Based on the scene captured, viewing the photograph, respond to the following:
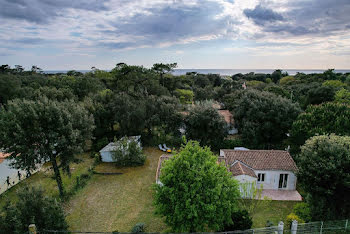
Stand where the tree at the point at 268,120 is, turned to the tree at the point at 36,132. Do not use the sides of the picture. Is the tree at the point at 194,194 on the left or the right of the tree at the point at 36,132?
left

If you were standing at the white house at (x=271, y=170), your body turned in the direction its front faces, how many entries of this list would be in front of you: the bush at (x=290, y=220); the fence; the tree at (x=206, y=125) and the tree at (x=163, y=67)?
2

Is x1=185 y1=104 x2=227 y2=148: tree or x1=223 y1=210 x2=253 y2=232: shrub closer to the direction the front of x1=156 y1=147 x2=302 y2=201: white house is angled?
the shrub

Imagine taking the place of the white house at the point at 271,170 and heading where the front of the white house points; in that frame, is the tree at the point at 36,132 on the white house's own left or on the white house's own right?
on the white house's own right

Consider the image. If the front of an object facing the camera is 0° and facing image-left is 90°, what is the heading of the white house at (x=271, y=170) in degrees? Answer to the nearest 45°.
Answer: approximately 0°

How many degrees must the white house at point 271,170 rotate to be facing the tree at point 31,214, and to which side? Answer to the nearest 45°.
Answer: approximately 45° to its right

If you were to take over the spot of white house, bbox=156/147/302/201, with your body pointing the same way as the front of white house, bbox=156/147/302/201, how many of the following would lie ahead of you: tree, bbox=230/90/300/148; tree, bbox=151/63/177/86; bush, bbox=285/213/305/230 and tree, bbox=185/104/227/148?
1

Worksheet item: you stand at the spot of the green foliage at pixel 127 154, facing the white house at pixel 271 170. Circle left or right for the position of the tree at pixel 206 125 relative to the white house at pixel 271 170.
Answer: left

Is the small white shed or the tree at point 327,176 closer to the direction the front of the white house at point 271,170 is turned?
the tree

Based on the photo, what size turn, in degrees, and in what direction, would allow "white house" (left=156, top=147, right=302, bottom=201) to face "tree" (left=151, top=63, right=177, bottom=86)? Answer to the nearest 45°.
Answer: approximately 135° to its right

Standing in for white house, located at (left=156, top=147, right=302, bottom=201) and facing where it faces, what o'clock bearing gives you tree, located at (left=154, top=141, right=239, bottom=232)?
The tree is roughly at 1 o'clock from the white house.

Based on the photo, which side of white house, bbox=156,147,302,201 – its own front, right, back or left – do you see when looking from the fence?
front

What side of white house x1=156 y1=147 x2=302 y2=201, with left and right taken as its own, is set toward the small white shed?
right

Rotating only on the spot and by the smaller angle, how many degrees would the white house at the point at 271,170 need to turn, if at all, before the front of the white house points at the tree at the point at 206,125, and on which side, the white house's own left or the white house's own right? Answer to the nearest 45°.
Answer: approximately 135° to the white house's own right

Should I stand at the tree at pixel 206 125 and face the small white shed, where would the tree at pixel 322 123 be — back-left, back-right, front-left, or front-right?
back-left

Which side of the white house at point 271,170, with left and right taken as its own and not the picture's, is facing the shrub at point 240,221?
front

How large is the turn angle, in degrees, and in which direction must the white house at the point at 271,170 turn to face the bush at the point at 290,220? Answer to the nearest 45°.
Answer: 0° — it already faces it
